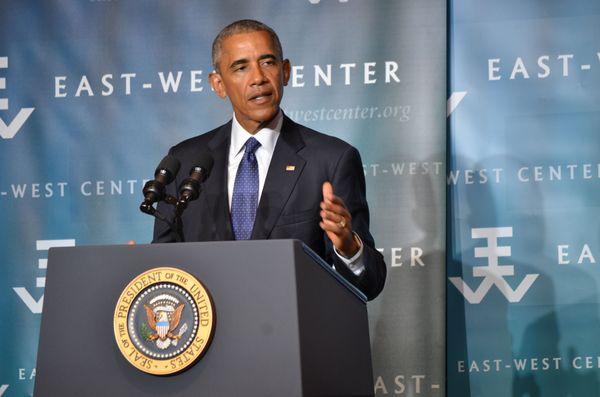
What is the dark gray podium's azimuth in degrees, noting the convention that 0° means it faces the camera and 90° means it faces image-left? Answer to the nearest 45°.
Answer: approximately 45°

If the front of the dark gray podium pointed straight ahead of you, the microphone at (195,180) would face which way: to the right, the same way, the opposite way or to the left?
the opposite way

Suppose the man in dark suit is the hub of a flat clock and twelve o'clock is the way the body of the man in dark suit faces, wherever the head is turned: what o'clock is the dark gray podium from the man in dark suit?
The dark gray podium is roughly at 12 o'clock from the man in dark suit.

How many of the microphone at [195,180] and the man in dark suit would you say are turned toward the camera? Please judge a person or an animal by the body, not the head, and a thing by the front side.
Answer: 1

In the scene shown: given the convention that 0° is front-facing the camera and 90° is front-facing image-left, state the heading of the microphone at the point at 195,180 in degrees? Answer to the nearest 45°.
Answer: approximately 225°
